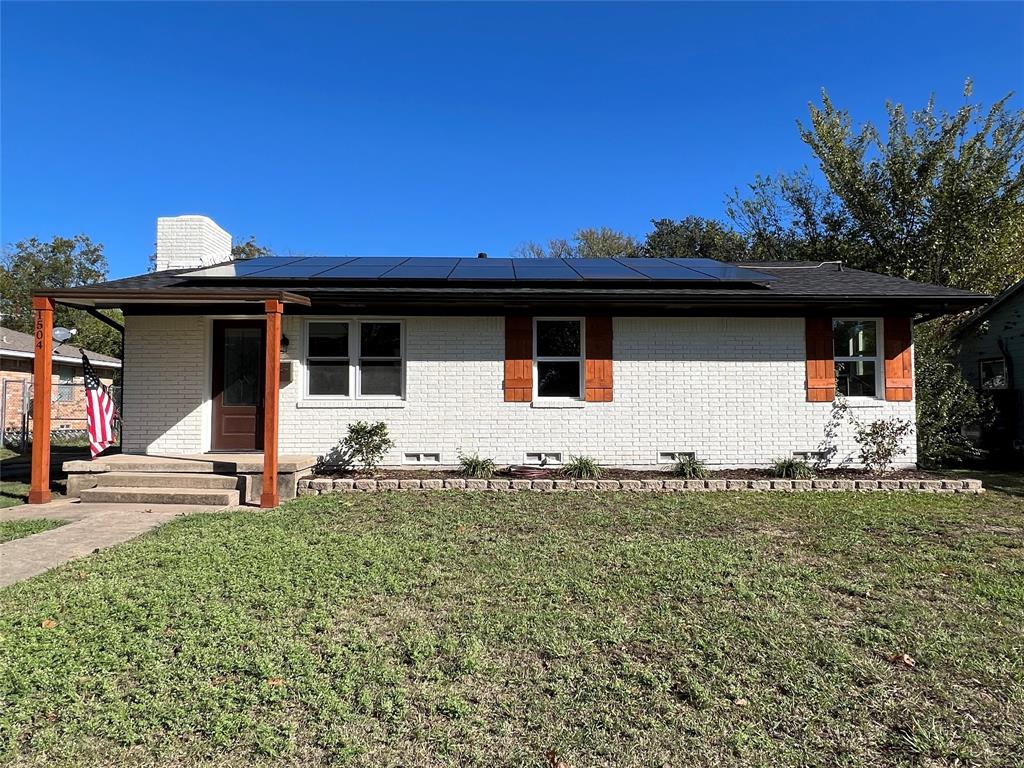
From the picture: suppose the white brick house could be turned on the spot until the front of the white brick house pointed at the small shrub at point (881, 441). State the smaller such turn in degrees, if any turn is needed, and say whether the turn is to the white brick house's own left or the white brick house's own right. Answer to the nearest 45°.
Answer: approximately 90° to the white brick house's own left

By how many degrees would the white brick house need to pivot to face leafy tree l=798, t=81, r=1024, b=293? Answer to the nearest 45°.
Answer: approximately 135° to its left

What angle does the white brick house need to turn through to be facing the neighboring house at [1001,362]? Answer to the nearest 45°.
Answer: approximately 135° to its left

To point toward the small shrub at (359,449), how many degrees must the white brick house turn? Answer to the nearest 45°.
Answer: approximately 90° to its right

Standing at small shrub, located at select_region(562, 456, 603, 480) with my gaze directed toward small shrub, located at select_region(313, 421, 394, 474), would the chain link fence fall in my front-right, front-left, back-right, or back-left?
front-right

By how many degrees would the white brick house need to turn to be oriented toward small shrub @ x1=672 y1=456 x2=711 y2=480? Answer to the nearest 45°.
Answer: approximately 90° to its left

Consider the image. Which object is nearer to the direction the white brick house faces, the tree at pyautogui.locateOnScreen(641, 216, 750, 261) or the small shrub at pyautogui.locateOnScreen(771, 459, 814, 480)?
the small shrub

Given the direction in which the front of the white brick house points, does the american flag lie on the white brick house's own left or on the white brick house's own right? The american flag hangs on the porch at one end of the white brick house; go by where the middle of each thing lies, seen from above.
on the white brick house's own right

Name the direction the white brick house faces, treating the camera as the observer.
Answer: facing the viewer

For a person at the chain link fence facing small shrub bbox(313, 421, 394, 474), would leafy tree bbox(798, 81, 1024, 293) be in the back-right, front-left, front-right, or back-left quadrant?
front-left
